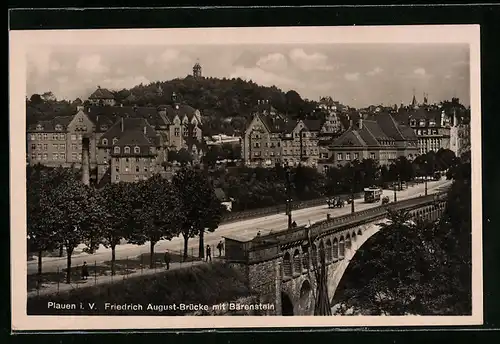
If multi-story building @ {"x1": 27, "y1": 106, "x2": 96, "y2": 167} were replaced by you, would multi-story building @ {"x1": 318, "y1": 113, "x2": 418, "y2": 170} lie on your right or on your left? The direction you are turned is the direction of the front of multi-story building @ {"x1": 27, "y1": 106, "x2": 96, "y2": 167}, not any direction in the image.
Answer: on your left

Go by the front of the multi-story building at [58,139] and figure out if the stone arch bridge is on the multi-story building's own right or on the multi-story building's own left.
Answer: on the multi-story building's own left
